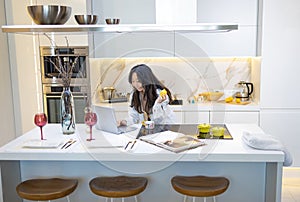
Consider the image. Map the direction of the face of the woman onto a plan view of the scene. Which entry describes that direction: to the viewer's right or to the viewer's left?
to the viewer's left

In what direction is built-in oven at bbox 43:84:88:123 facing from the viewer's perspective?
toward the camera

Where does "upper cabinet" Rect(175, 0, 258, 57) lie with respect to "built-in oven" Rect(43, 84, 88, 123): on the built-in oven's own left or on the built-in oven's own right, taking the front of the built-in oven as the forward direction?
on the built-in oven's own left

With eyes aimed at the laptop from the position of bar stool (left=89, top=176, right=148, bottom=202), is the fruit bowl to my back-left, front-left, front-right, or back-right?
front-right

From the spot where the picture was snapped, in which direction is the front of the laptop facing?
facing away from the viewer and to the right of the viewer

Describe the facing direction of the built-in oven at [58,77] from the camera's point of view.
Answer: facing the viewer

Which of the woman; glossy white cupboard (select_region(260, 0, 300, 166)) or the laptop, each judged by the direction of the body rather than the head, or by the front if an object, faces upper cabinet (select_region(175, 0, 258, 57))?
the laptop

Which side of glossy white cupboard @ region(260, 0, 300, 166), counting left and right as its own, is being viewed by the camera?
front

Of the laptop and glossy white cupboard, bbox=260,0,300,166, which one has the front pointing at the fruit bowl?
the laptop
